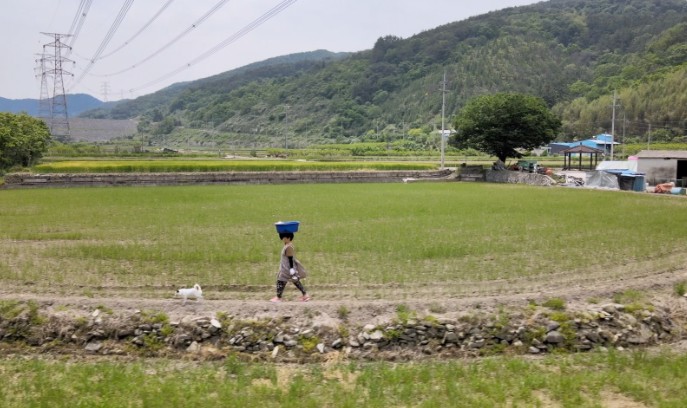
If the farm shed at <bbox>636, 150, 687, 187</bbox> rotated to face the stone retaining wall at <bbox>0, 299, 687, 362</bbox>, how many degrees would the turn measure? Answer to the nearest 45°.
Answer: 0° — it already faces it

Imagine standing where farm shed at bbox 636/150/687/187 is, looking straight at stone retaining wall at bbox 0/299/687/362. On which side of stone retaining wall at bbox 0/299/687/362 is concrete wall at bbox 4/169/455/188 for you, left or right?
right

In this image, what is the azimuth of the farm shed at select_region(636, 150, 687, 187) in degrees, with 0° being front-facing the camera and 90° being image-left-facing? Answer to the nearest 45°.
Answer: approximately 0°

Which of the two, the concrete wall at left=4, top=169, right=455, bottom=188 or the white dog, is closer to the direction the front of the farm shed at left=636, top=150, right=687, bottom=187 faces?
the white dog

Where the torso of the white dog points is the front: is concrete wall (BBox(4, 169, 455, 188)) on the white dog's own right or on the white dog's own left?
on the white dog's own right

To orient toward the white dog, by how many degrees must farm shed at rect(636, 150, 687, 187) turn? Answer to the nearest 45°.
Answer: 0° — it already faces it

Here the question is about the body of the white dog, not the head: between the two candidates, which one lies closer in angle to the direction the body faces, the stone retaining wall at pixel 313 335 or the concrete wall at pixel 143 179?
the concrete wall

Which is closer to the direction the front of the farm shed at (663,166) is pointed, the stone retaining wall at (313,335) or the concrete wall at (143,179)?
the stone retaining wall

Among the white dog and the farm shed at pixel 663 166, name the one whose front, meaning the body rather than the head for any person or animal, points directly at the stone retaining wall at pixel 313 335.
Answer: the farm shed

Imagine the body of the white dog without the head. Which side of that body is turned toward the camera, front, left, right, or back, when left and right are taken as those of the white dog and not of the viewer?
left

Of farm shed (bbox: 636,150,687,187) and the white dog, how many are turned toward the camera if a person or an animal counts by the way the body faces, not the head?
1
